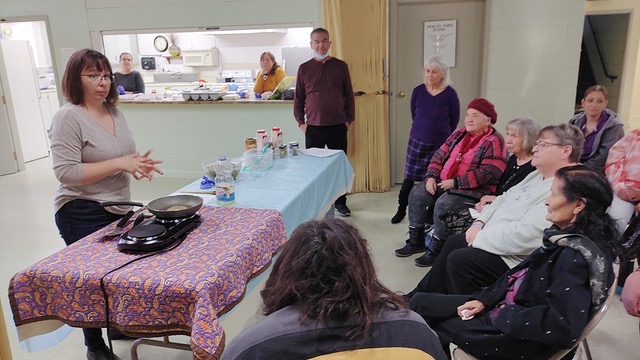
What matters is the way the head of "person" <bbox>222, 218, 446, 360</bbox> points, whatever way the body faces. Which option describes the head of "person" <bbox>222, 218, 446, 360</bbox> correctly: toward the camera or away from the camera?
away from the camera

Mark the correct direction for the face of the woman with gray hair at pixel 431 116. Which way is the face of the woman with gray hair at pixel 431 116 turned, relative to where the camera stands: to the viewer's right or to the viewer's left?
to the viewer's left

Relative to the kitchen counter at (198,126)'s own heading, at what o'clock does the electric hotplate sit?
The electric hotplate is roughly at 12 o'clock from the kitchen counter.

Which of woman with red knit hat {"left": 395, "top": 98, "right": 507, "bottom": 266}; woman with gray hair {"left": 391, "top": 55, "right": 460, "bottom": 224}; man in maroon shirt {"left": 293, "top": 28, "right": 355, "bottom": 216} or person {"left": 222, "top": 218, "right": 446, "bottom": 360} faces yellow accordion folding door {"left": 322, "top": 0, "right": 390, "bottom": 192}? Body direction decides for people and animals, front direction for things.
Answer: the person

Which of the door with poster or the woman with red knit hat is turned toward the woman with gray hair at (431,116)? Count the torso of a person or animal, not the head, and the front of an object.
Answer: the door with poster

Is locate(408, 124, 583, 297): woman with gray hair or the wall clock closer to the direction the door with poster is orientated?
the woman with gray hair

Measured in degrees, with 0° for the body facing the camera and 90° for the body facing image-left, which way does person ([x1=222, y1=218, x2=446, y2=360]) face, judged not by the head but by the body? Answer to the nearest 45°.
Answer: approximately 180°

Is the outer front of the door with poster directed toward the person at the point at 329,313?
yes

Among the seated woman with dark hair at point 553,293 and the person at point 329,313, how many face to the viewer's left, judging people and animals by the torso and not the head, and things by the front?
1

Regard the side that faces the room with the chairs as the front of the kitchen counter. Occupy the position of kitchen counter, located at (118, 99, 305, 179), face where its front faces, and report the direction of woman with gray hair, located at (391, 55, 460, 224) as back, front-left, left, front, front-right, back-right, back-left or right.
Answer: front-left

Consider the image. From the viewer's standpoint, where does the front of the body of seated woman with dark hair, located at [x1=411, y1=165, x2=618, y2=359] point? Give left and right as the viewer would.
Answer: facing to the left of the viewer

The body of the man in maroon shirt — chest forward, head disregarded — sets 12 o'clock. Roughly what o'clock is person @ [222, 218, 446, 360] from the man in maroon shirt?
The person is roughly at 12 o'clock from the man in maroon shirt.

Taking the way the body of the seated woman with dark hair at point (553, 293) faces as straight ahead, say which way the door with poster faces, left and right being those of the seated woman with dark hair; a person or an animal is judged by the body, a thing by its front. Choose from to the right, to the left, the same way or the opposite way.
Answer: to the left
